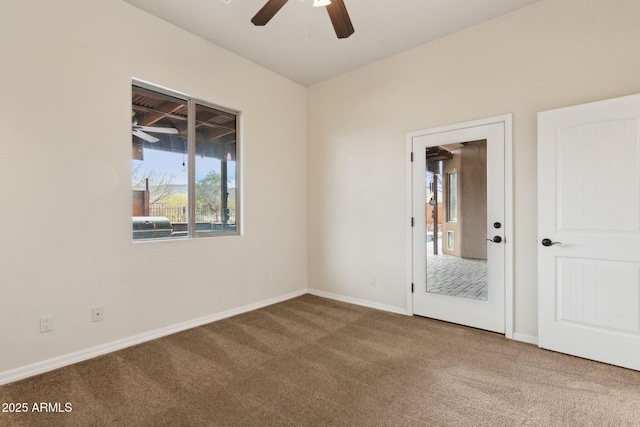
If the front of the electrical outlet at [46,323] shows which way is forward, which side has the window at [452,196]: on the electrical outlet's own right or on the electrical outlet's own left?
on the electrical outlet's own left

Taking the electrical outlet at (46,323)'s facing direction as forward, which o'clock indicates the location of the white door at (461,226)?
The white door is roughly at 10 o'clock from the electrical outlet.

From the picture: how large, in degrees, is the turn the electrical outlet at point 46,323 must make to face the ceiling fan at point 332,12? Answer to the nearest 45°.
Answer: approximately 45° to its left

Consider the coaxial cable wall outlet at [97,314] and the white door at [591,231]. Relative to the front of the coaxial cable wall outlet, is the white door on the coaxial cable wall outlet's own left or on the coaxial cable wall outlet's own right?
on the coaxial cable wall outlet's own left

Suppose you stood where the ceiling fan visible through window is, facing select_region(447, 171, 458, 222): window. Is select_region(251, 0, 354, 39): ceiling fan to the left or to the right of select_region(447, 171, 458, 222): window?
right
